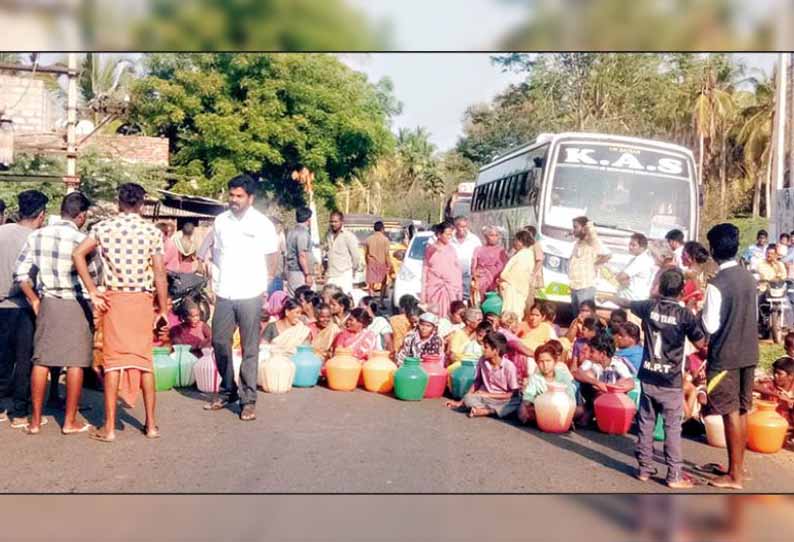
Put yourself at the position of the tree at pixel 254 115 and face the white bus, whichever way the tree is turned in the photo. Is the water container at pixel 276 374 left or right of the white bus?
right

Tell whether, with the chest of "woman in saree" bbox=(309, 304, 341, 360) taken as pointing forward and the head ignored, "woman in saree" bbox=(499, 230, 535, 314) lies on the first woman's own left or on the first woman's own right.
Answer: on the first woman's own left

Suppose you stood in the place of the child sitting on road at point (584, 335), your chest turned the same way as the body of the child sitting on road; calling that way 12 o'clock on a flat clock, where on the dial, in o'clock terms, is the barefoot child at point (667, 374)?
The barefoot child is roughly at 10 o'clock from the child sitting on road.

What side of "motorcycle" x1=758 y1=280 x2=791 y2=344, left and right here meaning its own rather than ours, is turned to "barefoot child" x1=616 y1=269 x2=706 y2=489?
front

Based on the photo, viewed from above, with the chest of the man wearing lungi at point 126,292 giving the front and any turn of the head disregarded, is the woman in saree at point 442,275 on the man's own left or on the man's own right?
on the man's own right

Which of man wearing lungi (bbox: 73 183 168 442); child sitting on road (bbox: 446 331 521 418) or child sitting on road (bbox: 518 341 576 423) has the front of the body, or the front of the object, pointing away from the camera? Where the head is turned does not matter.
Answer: the man wearing lungi

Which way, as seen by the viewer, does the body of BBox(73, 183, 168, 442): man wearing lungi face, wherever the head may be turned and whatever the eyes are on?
away from the camera

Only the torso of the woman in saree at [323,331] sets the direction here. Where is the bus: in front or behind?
behind

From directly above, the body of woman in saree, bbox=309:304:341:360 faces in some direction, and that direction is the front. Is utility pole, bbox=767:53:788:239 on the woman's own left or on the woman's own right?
on the woman's own left

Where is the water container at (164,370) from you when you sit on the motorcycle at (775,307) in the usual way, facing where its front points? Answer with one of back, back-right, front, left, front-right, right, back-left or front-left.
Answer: front-right

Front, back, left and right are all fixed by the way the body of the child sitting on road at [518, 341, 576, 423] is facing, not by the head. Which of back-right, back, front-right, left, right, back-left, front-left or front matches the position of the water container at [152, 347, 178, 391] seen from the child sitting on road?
right

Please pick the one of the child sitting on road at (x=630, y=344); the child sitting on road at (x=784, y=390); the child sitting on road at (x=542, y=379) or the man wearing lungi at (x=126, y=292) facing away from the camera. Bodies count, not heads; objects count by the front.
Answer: the man wearing lungi
